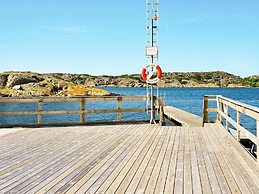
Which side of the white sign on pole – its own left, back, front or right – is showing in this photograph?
front
